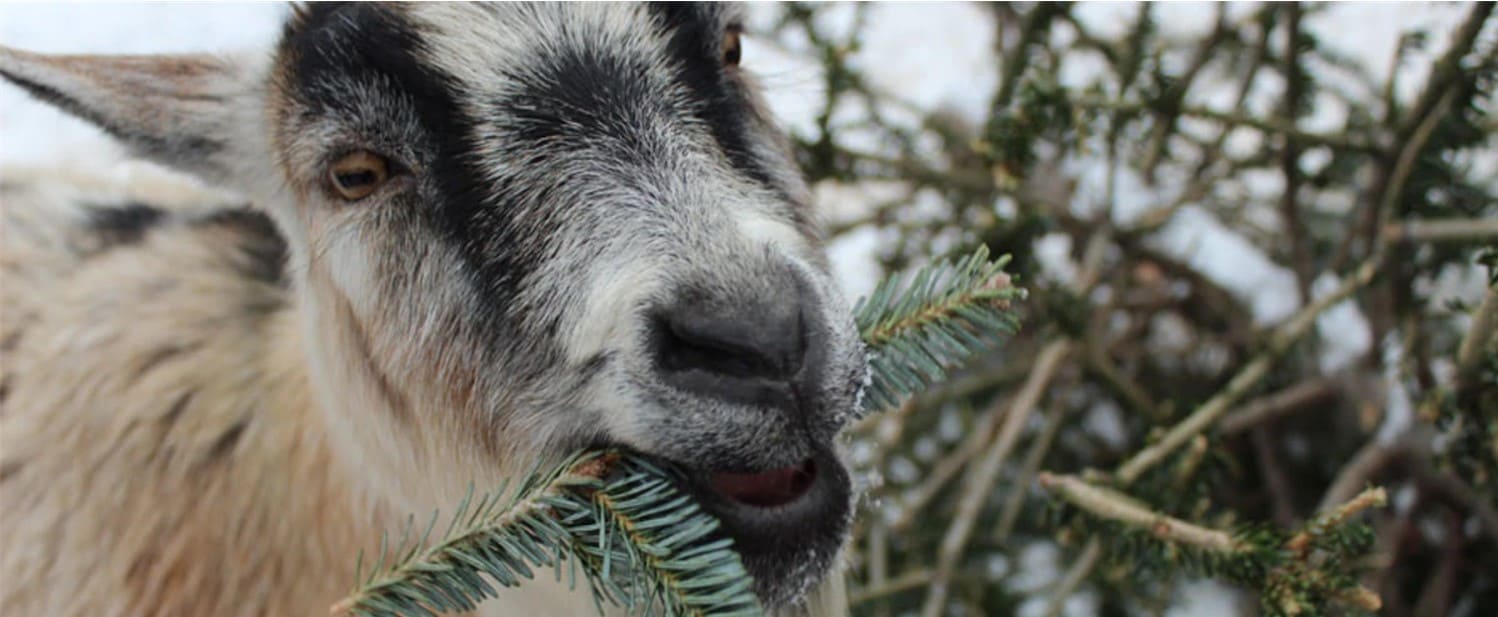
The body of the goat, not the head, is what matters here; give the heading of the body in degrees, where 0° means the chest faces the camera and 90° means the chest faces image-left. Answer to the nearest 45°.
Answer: approximately 315°

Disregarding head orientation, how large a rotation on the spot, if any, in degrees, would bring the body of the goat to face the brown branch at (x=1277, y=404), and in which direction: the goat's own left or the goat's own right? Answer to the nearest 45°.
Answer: approximately 45° to the goat's own left

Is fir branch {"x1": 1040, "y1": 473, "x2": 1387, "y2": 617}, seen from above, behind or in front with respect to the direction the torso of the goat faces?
in front

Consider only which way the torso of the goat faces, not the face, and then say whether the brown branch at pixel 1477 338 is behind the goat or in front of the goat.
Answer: in front
